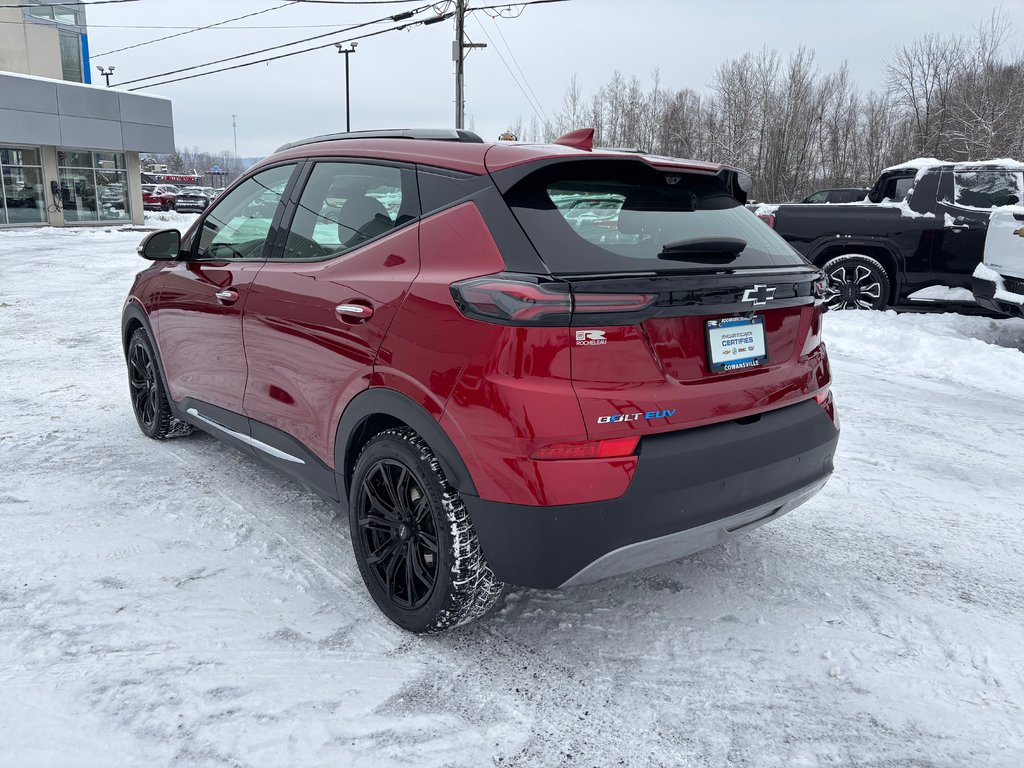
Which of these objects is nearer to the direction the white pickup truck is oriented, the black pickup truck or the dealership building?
the black pickup truck

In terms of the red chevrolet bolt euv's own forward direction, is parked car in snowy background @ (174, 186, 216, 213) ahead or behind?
ahead

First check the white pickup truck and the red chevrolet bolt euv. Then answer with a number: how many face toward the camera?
0

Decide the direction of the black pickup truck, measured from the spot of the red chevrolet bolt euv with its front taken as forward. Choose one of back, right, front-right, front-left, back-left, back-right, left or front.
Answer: right

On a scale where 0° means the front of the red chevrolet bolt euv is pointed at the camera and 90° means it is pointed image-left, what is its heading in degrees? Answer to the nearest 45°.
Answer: approximately 135°

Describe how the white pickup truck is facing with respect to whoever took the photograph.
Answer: facing away from the viewer and to the right of the viewer

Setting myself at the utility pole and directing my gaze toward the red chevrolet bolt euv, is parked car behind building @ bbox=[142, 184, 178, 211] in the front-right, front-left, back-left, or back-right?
back-right

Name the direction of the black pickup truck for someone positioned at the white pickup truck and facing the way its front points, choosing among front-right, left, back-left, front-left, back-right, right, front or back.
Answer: left

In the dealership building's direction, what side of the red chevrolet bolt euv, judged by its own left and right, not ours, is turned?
front

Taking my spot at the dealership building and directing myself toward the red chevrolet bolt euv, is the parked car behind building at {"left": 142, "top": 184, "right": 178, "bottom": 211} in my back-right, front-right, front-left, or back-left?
back-left
